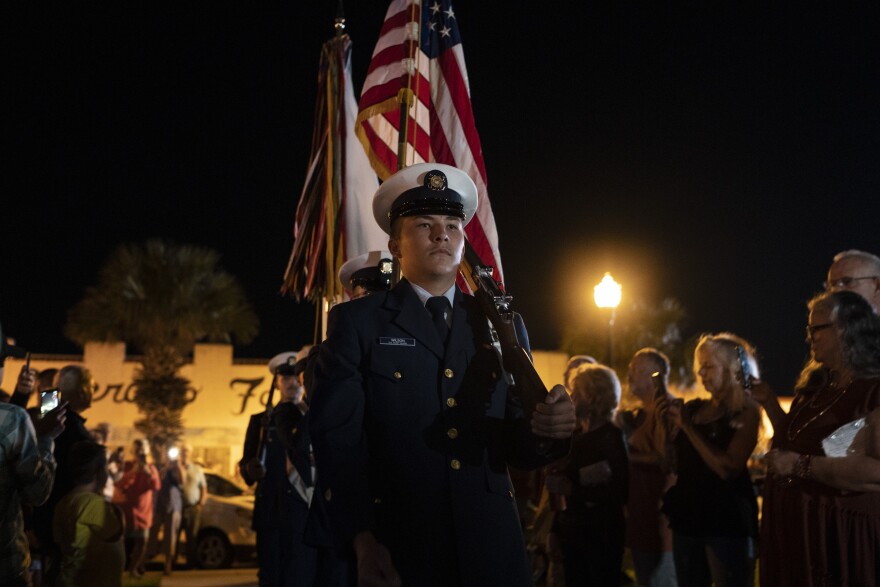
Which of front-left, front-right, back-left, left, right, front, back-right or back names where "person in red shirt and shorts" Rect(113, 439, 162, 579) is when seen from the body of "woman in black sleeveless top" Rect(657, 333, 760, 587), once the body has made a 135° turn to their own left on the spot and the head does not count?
back-left

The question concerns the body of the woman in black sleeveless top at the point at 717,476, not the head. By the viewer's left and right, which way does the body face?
facing the viewer and to the left of the viewer

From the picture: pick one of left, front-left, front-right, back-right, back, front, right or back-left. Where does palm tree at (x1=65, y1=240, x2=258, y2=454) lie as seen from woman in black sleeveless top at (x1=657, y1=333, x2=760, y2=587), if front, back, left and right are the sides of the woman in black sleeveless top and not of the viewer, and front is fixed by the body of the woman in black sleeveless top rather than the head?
right

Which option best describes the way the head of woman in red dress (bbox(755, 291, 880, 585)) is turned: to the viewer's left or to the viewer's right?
to the viewer's left

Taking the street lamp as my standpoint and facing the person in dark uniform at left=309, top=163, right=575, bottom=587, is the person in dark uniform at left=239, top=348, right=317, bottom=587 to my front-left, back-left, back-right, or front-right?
front-right

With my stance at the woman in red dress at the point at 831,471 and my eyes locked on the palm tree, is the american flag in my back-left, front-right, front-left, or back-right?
front-left

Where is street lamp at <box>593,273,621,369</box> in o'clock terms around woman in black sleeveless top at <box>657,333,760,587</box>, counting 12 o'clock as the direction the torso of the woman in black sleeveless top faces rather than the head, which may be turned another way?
The street lamp is roughly at 4 o'clock from the woman in black sleeveless top.
